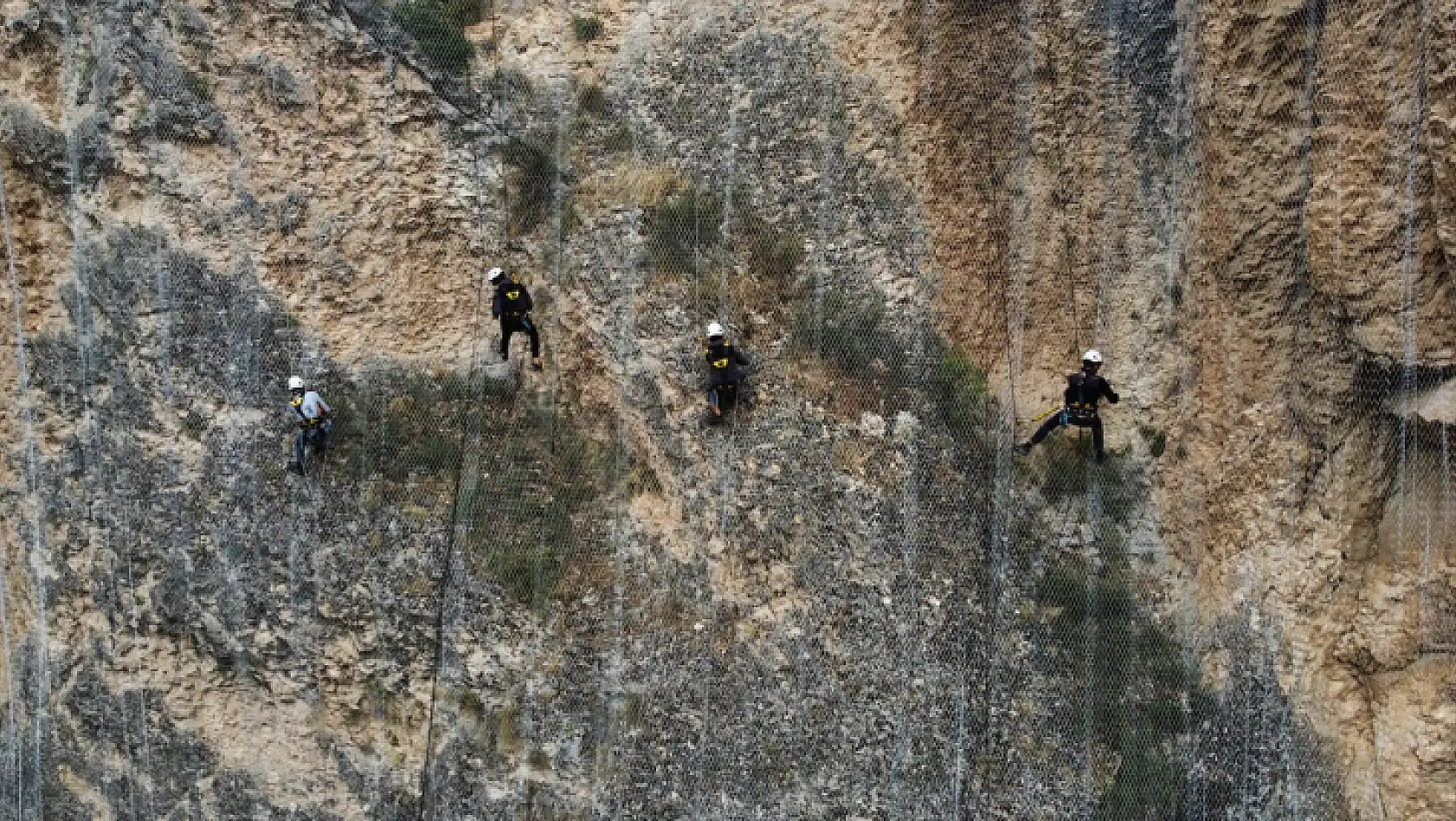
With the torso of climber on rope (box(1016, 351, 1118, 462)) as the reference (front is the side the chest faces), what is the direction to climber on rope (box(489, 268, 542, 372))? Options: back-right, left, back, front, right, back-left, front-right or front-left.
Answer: left

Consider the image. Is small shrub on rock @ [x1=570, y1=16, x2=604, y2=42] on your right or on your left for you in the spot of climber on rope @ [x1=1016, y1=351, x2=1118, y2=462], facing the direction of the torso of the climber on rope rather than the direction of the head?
on your left

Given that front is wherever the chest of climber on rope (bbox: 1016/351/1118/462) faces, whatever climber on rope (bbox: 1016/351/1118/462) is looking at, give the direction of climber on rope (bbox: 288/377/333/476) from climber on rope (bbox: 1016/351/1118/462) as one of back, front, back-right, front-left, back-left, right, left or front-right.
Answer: left

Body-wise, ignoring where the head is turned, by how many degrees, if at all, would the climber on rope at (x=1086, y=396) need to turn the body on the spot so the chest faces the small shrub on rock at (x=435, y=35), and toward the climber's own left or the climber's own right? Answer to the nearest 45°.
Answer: approximately 90° to the climber's own left

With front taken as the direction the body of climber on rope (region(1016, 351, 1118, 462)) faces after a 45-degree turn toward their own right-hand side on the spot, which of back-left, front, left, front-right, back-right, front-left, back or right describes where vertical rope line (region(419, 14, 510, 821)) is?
back-left

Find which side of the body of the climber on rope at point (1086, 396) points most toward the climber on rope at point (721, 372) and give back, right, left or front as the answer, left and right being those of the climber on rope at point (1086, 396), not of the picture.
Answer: left

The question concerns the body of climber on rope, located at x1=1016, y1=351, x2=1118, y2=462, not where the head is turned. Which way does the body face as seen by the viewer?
away from the camera

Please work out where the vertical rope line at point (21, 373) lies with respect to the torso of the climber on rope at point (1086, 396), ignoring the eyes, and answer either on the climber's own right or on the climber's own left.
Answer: on the climber's own left

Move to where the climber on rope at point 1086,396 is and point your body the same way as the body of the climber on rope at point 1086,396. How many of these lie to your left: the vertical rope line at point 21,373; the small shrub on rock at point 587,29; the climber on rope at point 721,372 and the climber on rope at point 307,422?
4
